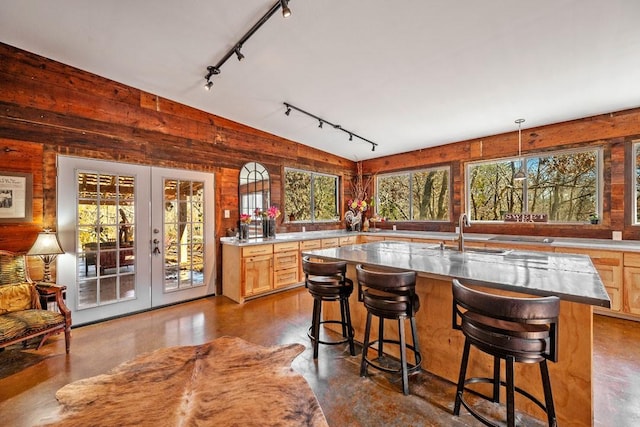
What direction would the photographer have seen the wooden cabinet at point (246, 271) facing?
facing the viewer and to the right of the viewer

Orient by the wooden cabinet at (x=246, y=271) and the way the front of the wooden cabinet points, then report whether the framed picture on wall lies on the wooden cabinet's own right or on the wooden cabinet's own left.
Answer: on the wooden cabinet's own right

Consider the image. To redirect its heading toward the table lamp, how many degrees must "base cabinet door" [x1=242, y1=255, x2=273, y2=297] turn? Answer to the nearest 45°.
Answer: approximately 135° to its right

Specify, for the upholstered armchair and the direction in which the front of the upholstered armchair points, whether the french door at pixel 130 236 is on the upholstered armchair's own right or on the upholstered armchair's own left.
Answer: on the upholstered armchair's own left

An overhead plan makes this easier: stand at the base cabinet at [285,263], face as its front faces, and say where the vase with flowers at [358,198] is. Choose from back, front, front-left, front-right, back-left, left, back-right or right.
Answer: left

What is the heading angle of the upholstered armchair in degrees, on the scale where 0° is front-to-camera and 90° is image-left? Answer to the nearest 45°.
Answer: approximately 315°

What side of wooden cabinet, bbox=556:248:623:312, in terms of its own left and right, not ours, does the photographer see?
front

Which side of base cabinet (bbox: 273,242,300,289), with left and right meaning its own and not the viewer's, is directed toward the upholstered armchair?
right

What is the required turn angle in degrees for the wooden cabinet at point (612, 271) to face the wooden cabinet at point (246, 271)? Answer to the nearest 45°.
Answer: approximately 45° to its right

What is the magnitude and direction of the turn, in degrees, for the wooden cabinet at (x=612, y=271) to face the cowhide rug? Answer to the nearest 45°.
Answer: approximately 45° to its right
